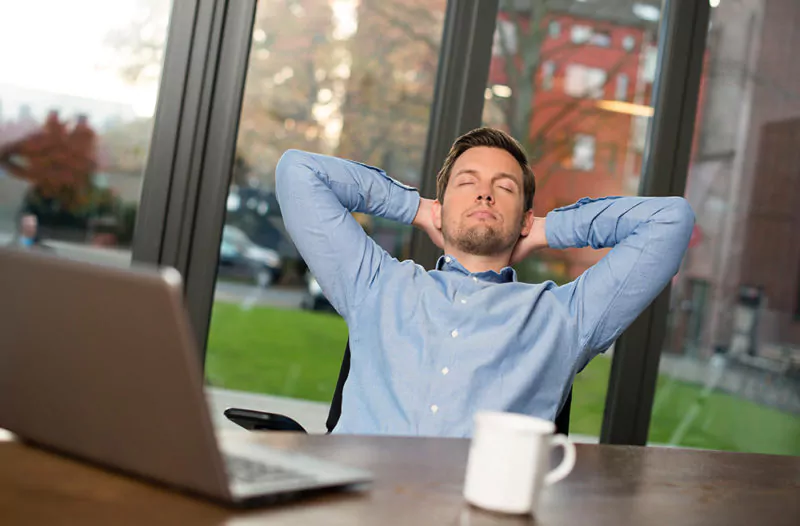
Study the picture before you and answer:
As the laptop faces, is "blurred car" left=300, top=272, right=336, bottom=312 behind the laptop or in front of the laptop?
in front

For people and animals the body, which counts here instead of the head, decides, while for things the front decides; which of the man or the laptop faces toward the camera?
the man

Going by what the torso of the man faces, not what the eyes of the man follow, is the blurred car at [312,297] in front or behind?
behind

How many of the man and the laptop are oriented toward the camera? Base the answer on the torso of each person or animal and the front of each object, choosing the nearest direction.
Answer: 1

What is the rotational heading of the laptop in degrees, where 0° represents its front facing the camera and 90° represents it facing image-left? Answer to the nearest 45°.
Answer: approximately 225°

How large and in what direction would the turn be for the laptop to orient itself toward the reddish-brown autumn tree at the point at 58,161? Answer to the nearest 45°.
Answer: approximately 45° to its left

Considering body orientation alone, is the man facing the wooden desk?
yes

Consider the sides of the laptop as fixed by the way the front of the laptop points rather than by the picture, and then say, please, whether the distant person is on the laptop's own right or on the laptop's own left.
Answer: on the laptop's own left

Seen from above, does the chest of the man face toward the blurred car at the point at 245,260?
no

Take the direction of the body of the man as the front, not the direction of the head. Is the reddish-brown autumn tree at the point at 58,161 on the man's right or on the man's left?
on the man's right

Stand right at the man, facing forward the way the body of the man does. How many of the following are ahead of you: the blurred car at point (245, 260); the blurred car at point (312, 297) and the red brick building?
0

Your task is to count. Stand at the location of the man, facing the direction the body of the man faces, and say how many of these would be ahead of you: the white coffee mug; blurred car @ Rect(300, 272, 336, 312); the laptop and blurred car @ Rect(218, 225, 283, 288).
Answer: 2

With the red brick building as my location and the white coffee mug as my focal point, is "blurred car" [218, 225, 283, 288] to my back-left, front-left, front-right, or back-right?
front-right

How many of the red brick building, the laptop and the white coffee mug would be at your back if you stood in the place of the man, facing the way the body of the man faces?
1

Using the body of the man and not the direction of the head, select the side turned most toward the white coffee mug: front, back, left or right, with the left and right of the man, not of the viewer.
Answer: front

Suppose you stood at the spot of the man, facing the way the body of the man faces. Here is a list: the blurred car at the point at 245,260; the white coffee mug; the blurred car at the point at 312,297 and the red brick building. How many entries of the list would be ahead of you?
1

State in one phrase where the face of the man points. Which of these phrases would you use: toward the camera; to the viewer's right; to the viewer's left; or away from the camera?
toward the camera

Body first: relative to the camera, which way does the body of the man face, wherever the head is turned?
toward the camera

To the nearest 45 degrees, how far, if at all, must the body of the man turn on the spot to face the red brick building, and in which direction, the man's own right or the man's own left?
approximately 180°
